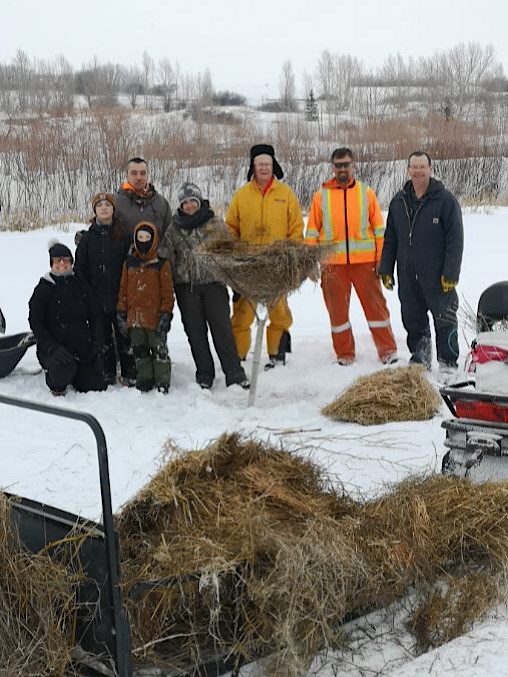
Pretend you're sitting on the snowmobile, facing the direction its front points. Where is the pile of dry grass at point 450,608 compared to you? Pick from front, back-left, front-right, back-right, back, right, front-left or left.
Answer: back

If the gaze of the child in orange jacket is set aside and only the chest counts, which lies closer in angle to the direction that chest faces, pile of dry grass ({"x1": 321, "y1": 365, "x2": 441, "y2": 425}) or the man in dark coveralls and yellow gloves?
the pile of dry grass

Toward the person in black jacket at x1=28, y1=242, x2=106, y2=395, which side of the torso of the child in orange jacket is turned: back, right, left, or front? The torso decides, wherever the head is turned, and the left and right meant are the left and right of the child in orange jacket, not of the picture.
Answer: right

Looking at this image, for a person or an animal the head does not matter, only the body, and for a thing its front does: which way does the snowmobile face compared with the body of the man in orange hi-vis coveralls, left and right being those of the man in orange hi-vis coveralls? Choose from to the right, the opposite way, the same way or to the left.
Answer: the opposite way

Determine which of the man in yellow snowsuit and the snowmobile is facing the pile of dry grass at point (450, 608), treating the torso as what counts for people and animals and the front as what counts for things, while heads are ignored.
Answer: the man in yellow snowsuit

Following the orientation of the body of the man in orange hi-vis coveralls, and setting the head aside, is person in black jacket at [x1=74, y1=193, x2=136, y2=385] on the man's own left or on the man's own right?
on the man's own right

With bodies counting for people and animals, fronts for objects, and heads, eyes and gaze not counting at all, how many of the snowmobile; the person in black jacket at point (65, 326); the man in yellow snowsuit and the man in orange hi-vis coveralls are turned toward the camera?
3

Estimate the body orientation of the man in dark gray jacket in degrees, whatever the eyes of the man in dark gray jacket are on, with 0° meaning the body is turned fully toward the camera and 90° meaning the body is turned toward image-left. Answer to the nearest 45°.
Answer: approximately 0°
